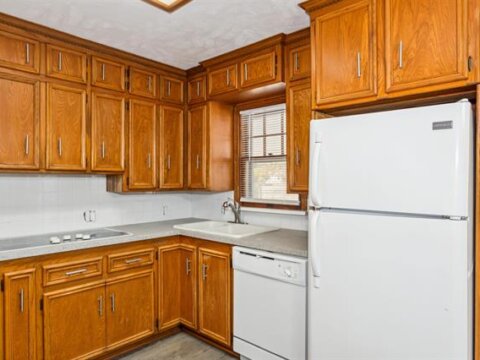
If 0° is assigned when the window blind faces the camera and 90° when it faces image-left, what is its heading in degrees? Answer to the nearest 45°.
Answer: approximately 45°

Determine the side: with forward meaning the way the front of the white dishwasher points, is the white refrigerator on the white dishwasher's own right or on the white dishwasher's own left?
on the white dishwasher's own left

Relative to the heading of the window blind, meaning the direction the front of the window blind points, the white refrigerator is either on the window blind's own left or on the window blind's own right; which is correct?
on the window blind's own left

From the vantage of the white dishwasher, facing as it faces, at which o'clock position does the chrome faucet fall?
The chrome faucet is roughly at 4 o'clock from the white dishwasher.
